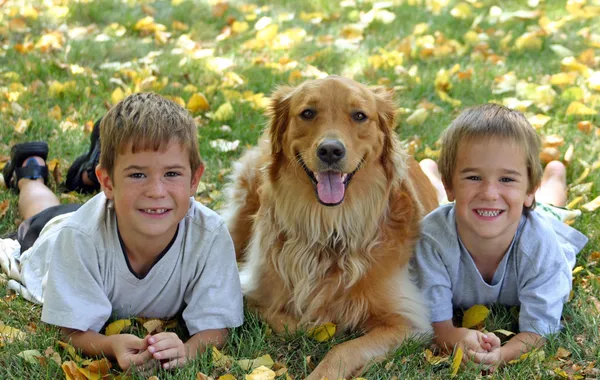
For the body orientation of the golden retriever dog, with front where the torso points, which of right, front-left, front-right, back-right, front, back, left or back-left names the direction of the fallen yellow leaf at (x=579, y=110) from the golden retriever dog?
back-left

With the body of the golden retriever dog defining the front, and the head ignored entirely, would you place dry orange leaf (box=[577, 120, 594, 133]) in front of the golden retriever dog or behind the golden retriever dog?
behind

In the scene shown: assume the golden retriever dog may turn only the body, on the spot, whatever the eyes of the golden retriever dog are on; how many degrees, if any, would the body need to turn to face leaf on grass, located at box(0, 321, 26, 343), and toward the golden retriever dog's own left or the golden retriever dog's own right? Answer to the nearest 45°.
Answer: approximately 90° to the golden retriever dog's own right

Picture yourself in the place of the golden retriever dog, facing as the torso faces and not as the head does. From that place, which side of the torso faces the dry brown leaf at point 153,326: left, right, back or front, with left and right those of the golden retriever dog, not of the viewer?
right

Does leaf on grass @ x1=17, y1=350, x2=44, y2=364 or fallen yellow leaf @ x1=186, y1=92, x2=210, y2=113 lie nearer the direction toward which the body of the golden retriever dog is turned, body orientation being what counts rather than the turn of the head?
the leaf on grass

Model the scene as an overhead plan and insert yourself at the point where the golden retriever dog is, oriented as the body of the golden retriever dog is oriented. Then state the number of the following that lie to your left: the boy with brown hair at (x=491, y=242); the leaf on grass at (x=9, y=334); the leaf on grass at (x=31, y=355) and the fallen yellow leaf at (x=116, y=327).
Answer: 1

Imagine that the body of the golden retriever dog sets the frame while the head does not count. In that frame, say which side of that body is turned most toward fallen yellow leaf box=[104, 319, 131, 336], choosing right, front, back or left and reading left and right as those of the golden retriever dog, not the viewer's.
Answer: right

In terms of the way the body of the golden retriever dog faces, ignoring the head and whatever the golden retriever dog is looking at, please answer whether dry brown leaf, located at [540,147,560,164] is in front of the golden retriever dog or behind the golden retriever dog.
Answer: behind

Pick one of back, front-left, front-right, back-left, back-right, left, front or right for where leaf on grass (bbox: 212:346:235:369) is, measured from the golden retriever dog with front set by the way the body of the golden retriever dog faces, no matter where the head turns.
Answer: front-right

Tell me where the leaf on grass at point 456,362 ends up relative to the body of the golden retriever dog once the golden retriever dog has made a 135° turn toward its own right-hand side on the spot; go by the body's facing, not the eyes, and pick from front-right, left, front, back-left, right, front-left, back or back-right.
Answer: back

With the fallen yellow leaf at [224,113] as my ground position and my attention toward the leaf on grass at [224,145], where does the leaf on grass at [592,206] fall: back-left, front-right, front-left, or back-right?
front-left

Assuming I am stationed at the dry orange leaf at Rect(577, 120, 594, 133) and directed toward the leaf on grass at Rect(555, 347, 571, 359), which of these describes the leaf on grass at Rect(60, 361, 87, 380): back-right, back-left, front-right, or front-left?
front-right

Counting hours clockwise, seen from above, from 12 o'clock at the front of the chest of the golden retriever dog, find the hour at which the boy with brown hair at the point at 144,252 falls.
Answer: The boy with brown hair is roughly at 2 o'clock from the golden retriever dog.

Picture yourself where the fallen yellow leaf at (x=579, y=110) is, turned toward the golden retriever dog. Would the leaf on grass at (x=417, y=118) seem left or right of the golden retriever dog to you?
right

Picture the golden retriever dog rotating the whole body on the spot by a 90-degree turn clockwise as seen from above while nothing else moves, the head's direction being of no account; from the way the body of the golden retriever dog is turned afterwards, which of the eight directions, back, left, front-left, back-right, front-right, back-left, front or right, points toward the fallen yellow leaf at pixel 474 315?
back

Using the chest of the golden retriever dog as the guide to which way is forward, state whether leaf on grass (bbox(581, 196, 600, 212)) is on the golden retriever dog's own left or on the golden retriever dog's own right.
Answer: on the golden retriever dog's own left

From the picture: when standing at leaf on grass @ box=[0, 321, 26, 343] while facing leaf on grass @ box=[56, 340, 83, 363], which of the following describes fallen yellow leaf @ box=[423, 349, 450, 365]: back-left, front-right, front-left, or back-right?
front-left
